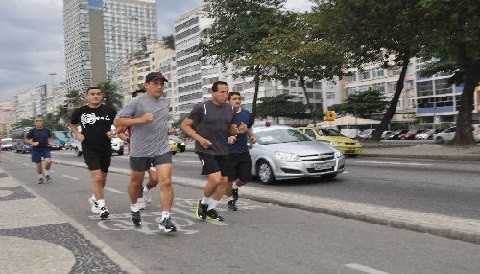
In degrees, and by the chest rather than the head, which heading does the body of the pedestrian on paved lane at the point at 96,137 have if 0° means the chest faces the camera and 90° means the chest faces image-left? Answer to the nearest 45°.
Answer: approximately 0°

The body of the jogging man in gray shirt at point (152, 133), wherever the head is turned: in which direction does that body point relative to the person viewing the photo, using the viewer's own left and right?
facing the viewer and to the right of the viewer

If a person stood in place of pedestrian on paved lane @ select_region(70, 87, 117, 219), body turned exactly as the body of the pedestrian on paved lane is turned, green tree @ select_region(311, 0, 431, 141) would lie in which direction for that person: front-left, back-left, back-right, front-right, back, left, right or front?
back-left

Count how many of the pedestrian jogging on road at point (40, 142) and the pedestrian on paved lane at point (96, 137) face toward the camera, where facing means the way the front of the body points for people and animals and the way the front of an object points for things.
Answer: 2

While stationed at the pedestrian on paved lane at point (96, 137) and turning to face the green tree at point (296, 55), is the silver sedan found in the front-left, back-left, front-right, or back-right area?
front-right

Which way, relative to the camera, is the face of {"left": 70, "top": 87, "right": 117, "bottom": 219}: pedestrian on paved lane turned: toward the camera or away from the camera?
toward the camera

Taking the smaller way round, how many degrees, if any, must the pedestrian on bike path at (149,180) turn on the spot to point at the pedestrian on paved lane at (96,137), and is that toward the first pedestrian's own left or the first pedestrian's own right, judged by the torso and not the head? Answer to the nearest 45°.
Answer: approximately 90° to the first pedestrian's own right

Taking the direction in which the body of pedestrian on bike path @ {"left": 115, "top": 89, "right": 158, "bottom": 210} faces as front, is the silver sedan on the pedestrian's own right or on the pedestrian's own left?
on the pedestrian's own left

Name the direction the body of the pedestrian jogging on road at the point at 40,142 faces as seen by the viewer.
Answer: toward the camera

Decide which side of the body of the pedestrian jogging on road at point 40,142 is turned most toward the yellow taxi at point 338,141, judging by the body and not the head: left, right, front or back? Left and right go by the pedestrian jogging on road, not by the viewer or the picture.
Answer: left

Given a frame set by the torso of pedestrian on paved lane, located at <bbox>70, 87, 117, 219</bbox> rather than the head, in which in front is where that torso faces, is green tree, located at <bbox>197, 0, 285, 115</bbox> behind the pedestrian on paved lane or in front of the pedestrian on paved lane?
behind
